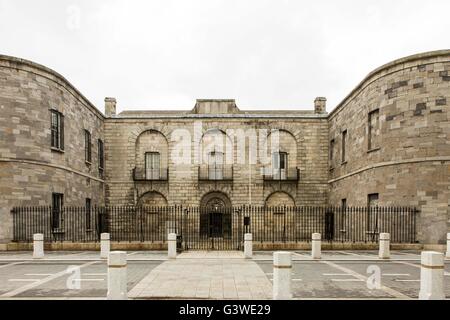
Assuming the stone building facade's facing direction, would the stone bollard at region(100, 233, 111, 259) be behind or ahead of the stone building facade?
ahead

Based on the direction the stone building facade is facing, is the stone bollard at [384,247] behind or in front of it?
in front

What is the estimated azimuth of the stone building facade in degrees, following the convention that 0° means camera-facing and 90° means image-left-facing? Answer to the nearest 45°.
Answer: approximately 0°

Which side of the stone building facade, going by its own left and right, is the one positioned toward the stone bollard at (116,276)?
front

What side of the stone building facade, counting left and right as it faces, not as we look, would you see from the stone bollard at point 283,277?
front

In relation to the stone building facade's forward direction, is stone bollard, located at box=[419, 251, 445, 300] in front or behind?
in front
